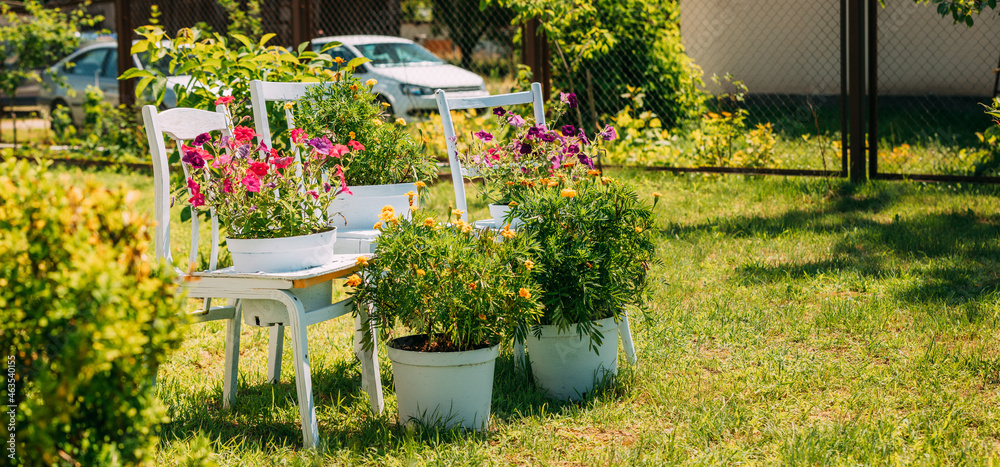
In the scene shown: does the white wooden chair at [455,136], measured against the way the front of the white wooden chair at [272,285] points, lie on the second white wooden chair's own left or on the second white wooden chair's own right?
on the second white wooden chair's own left

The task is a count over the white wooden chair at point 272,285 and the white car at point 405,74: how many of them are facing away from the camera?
0

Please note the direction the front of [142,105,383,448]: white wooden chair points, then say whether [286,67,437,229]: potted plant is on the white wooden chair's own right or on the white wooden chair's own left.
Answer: on the white wooden chair's own left

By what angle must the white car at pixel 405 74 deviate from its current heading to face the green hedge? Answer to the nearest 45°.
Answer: approximately 45° to its right

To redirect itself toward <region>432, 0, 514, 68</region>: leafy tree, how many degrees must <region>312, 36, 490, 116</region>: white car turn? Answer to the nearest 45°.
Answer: approximately 135° to its left

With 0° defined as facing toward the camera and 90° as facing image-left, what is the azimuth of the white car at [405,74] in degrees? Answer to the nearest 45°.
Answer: approximately 315°

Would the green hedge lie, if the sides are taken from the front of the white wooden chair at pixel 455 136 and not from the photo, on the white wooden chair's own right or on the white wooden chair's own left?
on the white wooden chair's own right

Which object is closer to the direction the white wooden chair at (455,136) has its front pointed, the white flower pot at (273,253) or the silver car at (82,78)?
the white flower pot
